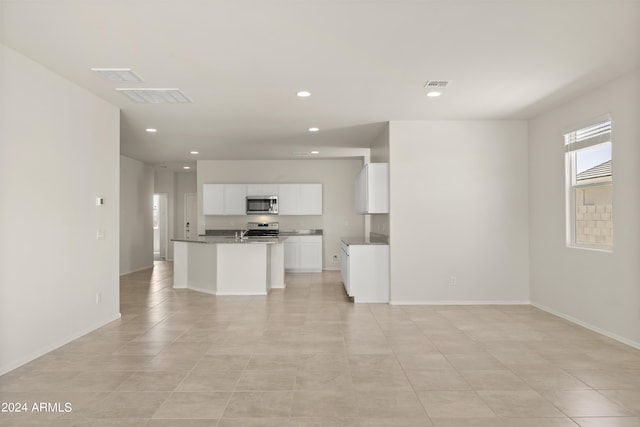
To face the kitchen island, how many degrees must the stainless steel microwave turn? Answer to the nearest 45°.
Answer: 0° — it already faces it

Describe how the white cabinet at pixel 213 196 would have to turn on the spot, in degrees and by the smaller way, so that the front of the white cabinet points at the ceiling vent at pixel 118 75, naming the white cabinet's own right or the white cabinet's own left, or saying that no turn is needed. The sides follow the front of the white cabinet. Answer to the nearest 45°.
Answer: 0° — it already faces it

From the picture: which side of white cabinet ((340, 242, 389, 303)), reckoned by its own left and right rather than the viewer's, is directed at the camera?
left

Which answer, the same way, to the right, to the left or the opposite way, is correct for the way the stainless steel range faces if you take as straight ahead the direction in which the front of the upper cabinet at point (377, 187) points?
to the left

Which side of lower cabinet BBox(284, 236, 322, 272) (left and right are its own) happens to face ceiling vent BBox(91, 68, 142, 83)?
front

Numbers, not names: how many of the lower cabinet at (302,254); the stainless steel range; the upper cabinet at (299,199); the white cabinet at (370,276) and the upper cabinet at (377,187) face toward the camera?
3

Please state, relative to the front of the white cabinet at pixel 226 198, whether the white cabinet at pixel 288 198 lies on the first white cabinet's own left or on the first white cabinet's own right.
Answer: on the first white cabinet's own left

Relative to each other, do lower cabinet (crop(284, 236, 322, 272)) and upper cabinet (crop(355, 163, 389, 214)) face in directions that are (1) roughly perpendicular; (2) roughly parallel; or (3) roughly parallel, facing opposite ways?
roughly perpendicular

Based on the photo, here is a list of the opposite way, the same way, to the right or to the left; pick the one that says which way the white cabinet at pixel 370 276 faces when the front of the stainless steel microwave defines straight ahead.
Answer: to the right

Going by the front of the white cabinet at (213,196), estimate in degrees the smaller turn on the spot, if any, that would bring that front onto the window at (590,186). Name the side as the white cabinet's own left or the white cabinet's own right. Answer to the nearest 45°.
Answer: approximately 45° to the white cabinet's own left

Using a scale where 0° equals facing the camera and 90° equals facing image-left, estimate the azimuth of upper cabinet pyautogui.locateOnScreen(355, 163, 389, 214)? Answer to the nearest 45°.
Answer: approximately 90°

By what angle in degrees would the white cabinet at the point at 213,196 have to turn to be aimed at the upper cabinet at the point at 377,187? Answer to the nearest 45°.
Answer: approximately 45° to its left

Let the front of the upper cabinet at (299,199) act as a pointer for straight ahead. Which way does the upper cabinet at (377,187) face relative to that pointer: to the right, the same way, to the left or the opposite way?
to the right

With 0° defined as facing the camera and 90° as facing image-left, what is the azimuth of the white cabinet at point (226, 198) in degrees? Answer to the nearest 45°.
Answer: approximately 0°
